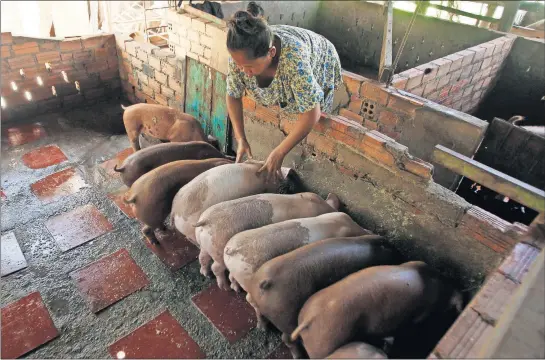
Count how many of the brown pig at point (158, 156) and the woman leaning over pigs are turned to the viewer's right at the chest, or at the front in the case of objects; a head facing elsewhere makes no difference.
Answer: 1

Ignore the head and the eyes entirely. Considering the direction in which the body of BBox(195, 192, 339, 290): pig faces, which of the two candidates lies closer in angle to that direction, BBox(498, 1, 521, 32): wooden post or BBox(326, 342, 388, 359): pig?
the wooden post

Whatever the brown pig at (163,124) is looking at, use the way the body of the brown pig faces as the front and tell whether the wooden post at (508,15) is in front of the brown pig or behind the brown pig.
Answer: in front

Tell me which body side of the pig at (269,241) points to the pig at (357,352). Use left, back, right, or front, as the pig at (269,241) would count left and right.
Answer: right

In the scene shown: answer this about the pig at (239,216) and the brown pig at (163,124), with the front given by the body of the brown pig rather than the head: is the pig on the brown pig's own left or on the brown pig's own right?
on the brown pig's own right

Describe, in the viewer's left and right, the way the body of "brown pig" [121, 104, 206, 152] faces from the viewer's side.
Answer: facing to the right of the viewer

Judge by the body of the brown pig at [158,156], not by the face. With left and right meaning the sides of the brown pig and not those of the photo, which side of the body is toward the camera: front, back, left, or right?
right

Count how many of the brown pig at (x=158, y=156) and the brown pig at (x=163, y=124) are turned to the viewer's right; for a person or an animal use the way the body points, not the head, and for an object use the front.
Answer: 2

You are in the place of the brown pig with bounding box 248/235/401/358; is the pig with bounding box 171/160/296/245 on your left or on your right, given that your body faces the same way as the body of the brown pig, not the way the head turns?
on your left

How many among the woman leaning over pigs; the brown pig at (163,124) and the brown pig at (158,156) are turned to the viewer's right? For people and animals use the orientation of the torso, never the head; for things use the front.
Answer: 2

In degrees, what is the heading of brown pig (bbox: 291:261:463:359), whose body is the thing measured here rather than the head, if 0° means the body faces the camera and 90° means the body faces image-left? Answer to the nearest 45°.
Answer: approximately 225°

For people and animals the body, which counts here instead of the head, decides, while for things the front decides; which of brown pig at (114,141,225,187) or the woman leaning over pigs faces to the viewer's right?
the brown pig

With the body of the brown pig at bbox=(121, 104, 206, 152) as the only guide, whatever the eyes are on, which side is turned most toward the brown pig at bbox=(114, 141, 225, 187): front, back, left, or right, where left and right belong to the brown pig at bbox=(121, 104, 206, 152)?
right

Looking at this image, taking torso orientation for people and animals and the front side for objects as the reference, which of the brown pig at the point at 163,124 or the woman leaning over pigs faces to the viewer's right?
the brown pig
